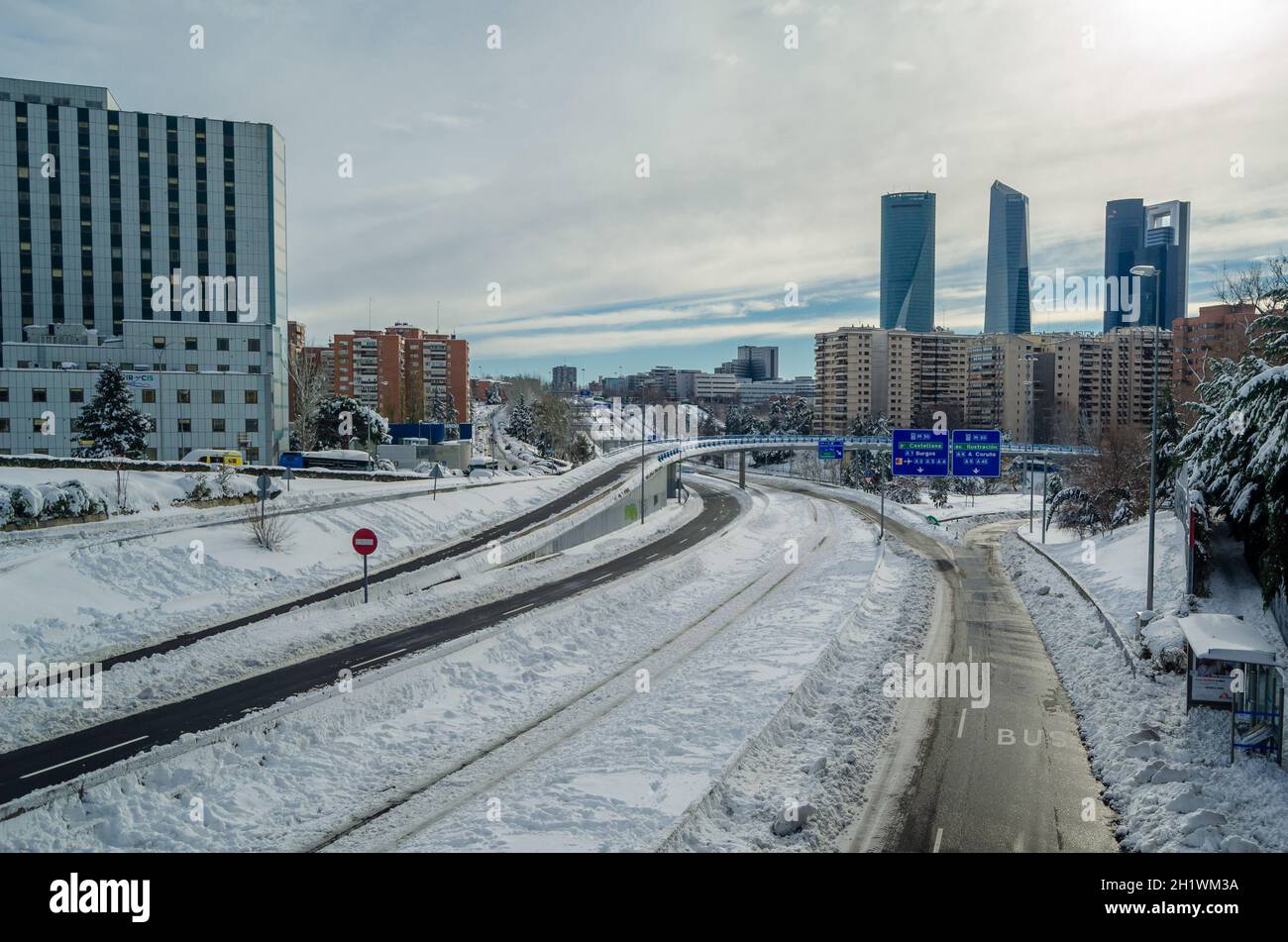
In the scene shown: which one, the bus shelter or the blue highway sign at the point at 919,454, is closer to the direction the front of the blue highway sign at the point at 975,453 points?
the bus shelter

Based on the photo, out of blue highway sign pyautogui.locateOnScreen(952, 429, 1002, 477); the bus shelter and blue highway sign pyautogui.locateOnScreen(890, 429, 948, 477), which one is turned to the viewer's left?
the bus shelter

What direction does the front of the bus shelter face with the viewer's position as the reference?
facing to the left of the viewer

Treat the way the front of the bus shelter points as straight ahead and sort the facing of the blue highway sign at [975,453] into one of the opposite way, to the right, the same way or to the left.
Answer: to the left

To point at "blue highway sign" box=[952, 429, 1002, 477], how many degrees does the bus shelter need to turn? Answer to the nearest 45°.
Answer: approximately 90° to its right

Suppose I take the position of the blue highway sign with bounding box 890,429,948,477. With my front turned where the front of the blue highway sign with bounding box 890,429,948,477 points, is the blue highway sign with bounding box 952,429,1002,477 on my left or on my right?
on my left

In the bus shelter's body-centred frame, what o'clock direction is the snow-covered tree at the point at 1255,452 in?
The snow-covered tree is roughly at 3 o'clock from the bus shelter.
